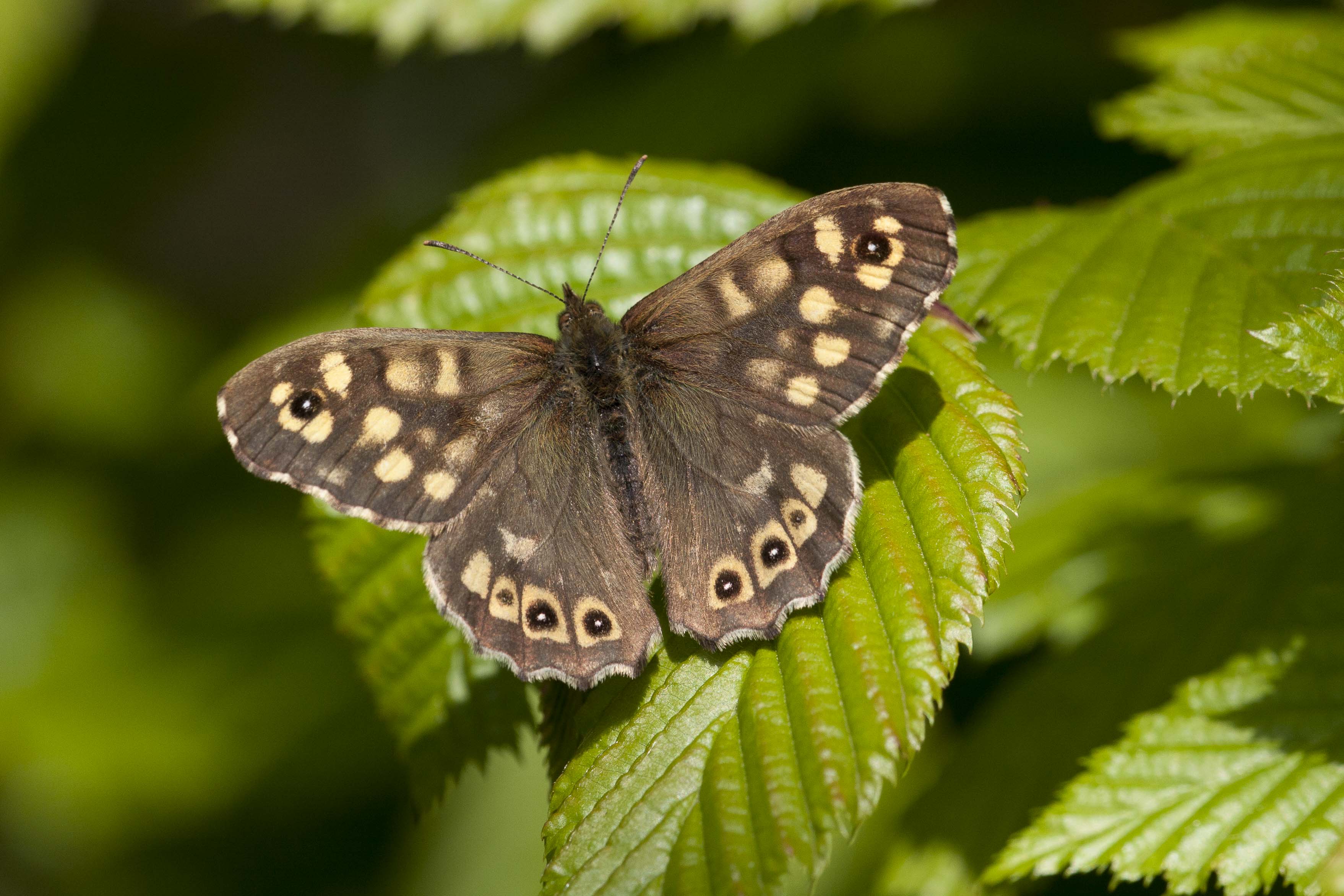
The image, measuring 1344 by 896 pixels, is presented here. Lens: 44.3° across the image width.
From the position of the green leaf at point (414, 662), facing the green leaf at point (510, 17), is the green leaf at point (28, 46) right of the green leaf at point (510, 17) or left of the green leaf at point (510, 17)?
left

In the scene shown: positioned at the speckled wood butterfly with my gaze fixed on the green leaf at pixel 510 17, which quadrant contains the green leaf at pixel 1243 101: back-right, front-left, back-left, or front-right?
front-right

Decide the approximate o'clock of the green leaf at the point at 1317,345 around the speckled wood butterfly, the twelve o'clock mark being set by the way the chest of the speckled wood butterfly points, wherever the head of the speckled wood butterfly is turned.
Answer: The green leaf is roughly at 4 o'clock from the speckled wood butterfly.

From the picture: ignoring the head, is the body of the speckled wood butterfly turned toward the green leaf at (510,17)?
yes

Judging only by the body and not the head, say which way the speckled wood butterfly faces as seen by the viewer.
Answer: away from the camera

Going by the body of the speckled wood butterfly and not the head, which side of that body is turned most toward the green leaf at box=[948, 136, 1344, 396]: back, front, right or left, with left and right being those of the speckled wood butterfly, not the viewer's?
right
